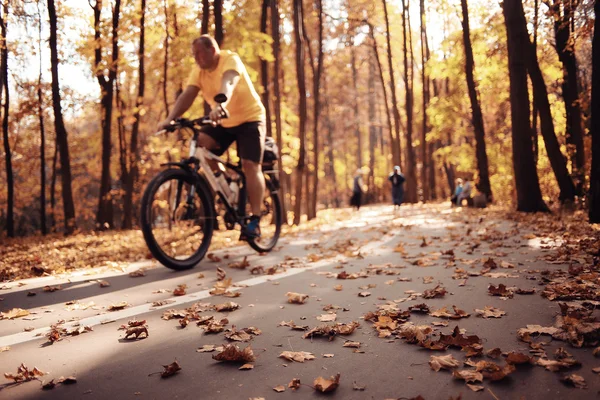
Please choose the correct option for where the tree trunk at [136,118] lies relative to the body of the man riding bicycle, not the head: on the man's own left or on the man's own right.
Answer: on the man's own right

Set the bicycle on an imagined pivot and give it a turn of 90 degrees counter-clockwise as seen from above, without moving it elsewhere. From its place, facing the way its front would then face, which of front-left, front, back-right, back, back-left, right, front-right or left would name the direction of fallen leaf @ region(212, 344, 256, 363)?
front-right

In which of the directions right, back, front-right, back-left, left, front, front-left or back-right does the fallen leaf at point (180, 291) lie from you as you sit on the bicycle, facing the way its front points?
front-left

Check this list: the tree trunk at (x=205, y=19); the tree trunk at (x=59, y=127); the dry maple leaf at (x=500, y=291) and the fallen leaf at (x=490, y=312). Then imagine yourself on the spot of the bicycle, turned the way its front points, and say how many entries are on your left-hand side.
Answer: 2

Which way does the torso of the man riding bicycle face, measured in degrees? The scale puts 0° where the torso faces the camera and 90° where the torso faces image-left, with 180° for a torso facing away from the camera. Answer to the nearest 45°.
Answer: approximately 45°

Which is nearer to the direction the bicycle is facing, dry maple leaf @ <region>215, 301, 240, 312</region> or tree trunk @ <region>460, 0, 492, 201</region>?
the dry maple leaf

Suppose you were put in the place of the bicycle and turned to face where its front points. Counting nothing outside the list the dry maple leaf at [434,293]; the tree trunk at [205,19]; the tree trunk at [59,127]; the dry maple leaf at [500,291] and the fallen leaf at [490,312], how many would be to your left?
3

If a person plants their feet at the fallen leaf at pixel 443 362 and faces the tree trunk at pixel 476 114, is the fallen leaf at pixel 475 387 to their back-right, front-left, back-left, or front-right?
back-right

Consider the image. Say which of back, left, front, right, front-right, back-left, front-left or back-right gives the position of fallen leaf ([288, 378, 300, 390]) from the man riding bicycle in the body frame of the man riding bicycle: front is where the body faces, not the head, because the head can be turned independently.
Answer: front-left

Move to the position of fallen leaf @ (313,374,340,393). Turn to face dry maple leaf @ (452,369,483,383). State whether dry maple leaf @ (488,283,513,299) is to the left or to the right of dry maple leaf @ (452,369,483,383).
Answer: left

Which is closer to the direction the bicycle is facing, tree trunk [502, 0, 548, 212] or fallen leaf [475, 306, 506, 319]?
the fallen leaf

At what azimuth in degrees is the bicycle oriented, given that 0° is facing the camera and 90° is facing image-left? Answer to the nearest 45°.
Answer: approximately 45°
